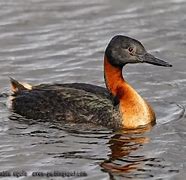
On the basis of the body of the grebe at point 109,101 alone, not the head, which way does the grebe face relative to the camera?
to the viewer's right
